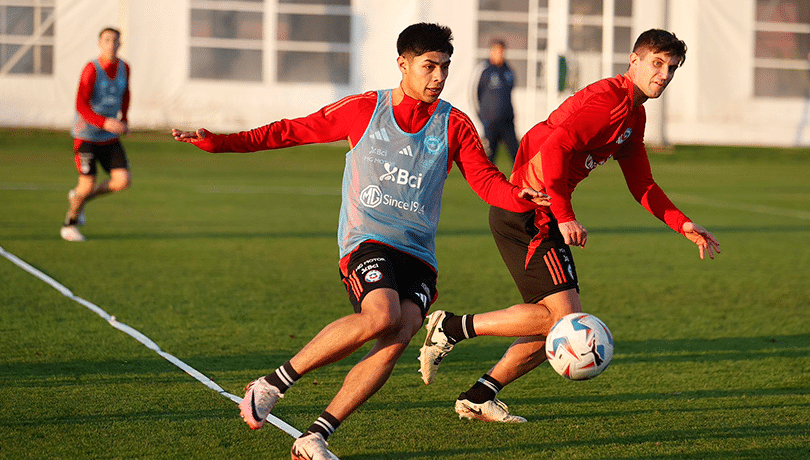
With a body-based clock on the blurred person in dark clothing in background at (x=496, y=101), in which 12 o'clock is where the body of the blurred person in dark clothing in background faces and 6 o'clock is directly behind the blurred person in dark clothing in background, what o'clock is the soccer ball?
The soccer ball is roughly at 12 o'clock from the blurred person in dark clothing in background.

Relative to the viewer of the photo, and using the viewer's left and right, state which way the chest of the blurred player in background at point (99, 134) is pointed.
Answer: facing the viewer and to the right of the viewer

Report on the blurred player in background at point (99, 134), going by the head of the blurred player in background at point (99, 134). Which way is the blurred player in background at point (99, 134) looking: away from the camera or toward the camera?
toward the camera

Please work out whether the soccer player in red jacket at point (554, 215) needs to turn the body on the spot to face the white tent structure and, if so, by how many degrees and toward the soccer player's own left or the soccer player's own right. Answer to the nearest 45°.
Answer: approximately 135° to the soccer player's own left

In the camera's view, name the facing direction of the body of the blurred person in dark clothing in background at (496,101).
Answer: toward the camera

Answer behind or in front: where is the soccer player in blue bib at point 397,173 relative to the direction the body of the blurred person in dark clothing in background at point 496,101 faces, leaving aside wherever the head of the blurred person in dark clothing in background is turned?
in front

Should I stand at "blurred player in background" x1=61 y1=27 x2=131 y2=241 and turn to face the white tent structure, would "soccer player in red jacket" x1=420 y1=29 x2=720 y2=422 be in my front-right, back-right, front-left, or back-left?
back-right

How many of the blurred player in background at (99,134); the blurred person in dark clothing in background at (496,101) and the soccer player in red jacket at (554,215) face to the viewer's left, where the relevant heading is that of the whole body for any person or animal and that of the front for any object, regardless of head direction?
0

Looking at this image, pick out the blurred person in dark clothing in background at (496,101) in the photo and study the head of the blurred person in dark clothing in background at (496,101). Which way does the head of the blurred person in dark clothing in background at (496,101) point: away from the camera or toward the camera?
toward the camera

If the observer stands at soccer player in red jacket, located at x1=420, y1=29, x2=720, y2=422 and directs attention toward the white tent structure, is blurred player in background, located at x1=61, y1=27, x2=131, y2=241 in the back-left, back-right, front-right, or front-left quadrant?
front-left
